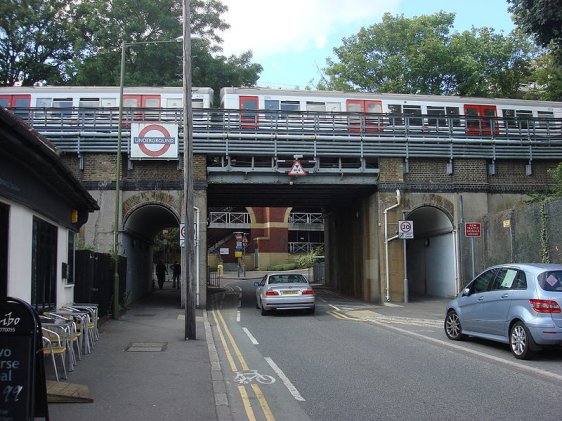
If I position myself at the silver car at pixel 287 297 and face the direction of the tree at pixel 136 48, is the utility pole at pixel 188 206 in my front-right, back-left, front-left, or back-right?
back-left

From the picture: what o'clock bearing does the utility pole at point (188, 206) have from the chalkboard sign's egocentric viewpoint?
The utility pole is roughly at 7 o'clock from the chalkboard sign.

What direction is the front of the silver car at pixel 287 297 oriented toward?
away from the camera

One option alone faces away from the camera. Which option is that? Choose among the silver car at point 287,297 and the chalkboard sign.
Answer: the silver car

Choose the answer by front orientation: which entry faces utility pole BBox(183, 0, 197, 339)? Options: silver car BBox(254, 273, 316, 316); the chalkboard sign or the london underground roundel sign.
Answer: the london underground roundel sign

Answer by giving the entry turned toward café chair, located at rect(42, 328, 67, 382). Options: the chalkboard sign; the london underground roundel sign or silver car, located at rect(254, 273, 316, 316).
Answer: the london underground roundel sign

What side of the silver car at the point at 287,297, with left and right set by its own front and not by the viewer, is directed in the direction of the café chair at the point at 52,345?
back

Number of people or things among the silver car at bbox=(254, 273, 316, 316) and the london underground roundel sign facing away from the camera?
1

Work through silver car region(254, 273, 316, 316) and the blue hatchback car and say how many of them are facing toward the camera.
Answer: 0

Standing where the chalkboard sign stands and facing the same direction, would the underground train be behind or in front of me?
behind

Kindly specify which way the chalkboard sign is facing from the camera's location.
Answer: facing the viewer

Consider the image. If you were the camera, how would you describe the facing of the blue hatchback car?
facing away from the viewer and to the left of the viewer

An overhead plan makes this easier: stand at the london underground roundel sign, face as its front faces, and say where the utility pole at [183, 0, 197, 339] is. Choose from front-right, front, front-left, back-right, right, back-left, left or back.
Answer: front

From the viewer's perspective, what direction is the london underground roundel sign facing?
toward the camera

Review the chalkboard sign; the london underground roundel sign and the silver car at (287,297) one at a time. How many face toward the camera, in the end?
2
